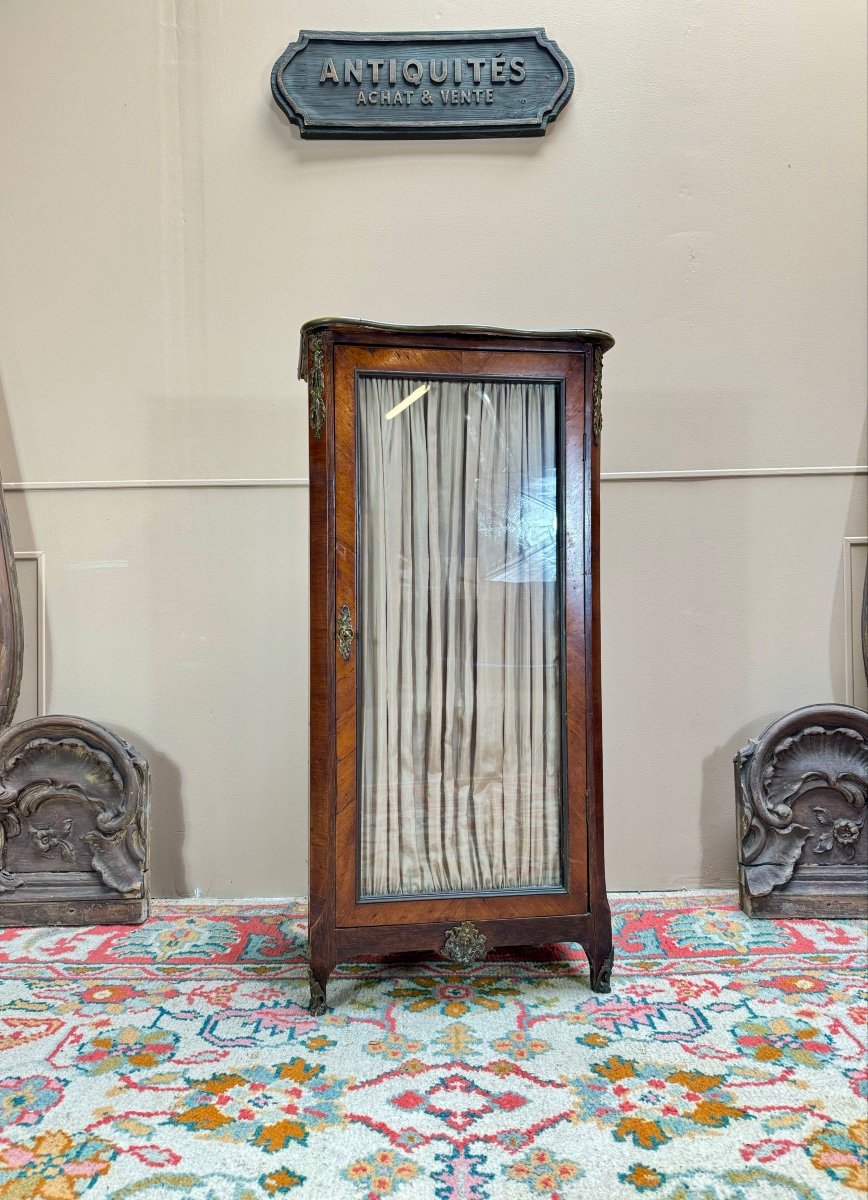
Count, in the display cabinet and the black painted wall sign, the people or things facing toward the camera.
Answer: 2

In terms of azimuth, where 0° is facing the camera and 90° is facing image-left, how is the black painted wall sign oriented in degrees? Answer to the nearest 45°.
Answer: approximately 0°

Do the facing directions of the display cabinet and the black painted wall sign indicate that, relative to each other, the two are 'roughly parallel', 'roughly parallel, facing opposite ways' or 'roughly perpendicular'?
roughly parallel

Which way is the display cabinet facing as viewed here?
toward the camera

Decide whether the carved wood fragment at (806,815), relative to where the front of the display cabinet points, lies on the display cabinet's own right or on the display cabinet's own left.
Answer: on the display cabinet's own left
